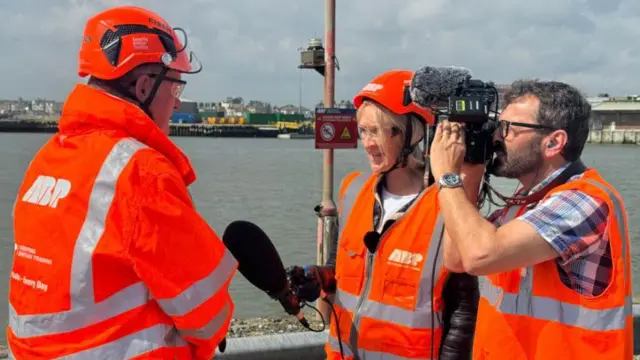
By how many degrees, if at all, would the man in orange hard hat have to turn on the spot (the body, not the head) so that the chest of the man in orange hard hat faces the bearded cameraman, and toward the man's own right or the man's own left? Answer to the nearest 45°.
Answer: approximately 45° to the man's own right

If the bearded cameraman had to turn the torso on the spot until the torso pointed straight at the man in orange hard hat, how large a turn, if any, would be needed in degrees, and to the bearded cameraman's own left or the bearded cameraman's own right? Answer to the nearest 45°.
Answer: approximately 45° to the bearded cameraman's own left

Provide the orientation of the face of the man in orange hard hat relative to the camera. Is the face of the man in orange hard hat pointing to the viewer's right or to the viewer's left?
to the viewer's right

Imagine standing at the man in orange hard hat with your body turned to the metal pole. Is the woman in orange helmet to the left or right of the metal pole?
right

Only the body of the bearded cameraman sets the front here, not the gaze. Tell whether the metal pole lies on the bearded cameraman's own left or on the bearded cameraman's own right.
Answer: on the bearded cameraman's own right

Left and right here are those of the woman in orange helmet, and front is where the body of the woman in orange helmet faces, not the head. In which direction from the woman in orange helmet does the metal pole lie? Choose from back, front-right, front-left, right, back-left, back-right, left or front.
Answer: back-right

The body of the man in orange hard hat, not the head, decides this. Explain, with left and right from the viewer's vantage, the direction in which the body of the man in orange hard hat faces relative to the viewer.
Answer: facing away from the viewer and to the right of the viewer

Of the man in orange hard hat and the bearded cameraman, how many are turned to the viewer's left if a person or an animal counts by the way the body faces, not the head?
1

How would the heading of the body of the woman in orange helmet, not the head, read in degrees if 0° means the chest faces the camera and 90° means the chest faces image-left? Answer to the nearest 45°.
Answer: approximately 45°

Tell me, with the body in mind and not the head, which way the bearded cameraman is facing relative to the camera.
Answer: to the viewer's left

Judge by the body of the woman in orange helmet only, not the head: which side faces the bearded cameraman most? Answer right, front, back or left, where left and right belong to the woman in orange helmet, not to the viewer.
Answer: left

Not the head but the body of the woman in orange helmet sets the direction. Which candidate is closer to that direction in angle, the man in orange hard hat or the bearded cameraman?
the man in orange hard hat
